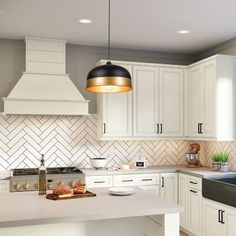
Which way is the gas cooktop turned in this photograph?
toward the camera

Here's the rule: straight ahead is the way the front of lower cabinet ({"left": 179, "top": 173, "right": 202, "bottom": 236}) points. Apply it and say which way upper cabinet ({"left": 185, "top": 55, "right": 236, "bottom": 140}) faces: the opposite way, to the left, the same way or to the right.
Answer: the same way

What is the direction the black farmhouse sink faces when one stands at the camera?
facing the viewer and to the left of the viewer

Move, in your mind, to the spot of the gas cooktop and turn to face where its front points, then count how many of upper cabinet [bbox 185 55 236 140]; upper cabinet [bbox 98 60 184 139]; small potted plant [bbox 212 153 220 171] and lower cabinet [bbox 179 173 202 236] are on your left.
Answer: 4

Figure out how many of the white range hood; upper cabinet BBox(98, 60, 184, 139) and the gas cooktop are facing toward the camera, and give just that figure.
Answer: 3

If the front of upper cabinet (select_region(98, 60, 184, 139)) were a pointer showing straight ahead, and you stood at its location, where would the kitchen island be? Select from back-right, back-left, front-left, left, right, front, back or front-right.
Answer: front

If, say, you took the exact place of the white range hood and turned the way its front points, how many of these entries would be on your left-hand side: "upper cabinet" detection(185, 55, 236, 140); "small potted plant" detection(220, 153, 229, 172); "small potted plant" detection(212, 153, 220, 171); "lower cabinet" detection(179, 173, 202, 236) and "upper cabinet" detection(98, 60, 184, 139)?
5

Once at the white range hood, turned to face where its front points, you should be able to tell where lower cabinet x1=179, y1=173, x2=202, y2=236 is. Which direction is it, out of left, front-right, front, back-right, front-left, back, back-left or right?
left

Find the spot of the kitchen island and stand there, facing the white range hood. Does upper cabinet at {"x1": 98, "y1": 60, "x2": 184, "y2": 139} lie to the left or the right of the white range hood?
right

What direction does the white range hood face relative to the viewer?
toward the camera

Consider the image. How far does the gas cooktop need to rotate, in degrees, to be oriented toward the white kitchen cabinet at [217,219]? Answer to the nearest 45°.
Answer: approximately 45° to its left

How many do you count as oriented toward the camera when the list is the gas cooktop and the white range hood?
2

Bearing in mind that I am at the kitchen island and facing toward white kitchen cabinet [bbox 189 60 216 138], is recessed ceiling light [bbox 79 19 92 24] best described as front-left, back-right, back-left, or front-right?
front-left

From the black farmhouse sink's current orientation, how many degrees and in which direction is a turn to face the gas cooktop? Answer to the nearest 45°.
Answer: approximately 45° to its right

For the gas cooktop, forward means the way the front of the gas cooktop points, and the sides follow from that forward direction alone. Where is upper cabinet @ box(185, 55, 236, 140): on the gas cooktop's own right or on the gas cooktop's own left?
on the gas cooktop's own left

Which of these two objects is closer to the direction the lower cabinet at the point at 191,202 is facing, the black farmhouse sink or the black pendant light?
the black pendant light

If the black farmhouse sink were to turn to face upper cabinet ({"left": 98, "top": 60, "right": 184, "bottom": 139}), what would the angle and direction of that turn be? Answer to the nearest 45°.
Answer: approximately 90° to its right
